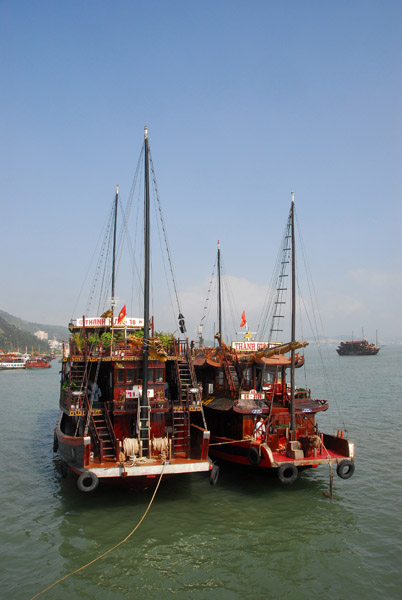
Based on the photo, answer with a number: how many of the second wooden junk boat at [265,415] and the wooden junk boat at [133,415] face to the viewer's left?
0
